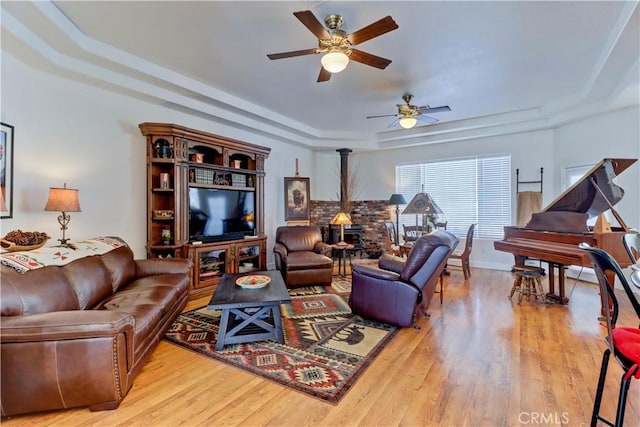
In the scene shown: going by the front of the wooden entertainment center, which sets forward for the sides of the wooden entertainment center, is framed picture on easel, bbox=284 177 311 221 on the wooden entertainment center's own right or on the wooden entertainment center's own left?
on the wooden entertainment center's own left

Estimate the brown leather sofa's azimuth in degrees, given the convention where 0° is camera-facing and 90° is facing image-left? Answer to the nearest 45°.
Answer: approximately 270°

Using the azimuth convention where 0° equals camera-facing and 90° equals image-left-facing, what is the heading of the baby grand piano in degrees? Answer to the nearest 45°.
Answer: approximately 45°

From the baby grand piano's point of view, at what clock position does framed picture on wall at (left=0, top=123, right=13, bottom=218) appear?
The framed picture on wall is roughly at 12 o'clock from the baby grand piano.

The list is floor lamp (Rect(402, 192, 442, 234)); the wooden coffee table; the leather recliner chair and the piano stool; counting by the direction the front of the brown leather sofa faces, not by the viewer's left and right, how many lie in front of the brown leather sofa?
4

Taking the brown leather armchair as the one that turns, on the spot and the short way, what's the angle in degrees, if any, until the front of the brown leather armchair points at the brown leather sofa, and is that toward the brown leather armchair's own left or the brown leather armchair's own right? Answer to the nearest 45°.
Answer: approximately 45° to the brown leather armchair's own right

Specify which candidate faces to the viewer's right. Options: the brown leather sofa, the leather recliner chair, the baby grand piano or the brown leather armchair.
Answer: the brown leather sofa

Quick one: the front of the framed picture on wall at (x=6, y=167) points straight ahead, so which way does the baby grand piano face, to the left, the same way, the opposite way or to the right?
the opposite way

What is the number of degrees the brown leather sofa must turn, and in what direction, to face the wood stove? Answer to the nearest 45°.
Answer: approximately 45° to its left

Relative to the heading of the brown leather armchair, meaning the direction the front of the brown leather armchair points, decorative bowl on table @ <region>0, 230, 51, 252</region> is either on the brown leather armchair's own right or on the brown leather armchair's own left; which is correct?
on the brown leather armchair's own right

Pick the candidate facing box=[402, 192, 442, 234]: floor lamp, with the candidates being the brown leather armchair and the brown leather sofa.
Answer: the brown leather sofa

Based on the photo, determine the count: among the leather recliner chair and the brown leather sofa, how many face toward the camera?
0

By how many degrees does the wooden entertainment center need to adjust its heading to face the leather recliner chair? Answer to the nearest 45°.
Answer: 0° — it already faces it
